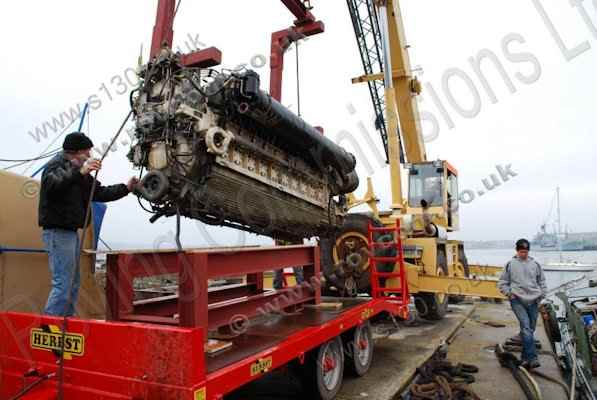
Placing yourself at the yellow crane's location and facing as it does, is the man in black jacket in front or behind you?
in front

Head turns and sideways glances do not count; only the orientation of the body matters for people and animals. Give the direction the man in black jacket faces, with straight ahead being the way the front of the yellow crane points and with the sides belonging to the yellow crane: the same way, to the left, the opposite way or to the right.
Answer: the opposite way

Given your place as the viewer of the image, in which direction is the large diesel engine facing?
facing the viewer and to the left of the viewer

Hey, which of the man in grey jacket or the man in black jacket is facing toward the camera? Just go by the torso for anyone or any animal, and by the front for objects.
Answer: the man in grey jacket

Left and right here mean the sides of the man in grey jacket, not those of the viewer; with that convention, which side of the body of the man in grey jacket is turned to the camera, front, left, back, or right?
front

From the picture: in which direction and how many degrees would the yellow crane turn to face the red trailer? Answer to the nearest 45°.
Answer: approximately 45° to its left

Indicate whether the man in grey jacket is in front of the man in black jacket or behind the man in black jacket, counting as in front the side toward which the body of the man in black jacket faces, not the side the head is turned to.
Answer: in front

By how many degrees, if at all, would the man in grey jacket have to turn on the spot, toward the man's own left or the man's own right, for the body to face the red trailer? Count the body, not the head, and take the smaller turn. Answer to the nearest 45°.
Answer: approximately 45° to the man's own right

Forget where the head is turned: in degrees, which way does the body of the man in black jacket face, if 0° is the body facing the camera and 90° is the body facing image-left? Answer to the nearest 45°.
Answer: approximately 270°

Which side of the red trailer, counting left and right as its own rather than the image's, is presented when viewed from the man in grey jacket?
back
